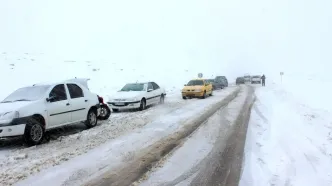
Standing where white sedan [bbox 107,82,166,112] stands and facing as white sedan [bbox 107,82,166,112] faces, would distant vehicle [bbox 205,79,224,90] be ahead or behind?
behind

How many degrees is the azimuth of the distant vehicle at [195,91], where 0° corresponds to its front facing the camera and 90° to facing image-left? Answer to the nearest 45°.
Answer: approximately 45°

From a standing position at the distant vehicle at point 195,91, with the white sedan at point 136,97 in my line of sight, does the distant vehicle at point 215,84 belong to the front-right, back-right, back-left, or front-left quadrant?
back-right
